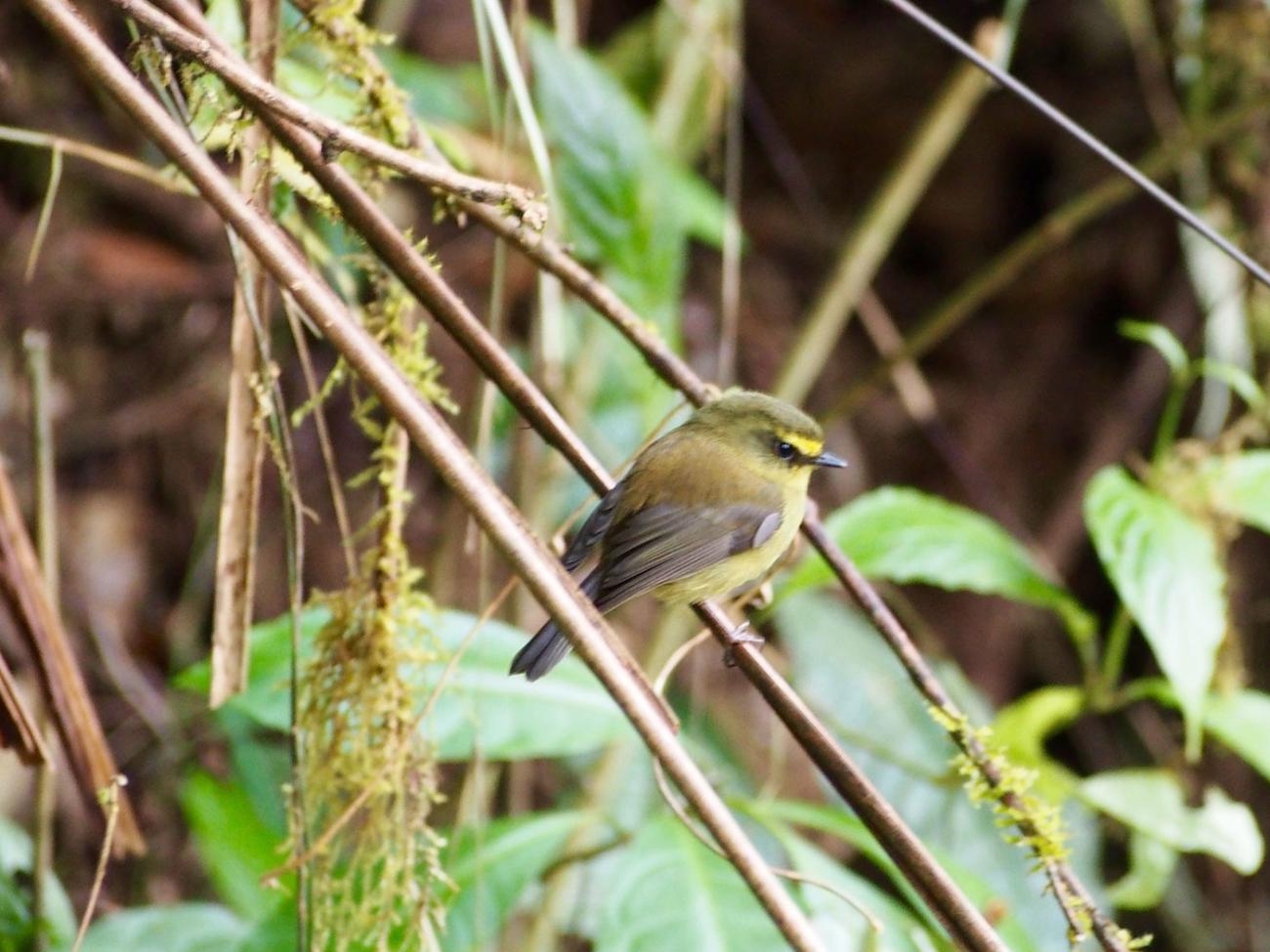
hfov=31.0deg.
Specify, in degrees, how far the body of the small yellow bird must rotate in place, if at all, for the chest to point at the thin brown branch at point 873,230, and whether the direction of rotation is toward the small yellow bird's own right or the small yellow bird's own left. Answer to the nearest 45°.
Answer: approximately 45° to the small yellow bird's own left

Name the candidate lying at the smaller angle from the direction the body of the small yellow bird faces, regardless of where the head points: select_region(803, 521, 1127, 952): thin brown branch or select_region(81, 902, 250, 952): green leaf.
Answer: the thin brown branch

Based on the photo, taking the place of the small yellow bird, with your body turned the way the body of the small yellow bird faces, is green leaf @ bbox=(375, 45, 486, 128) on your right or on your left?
on your left

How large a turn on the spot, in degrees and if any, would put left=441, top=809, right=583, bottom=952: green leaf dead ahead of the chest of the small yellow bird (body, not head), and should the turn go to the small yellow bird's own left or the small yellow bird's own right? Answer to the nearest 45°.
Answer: approximately 135° to the small yellow bird's own right

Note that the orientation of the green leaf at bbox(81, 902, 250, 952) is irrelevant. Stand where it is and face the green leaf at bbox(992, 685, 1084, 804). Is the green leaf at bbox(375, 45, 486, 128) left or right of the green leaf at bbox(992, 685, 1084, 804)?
left

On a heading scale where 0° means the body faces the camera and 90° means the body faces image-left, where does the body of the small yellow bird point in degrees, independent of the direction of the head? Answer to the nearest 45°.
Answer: approximately 270°

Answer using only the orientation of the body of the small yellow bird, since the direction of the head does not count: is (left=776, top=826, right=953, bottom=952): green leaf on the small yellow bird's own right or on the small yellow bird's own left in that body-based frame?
on the small yellow bird's own right

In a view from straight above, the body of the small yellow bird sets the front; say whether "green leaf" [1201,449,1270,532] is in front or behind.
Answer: in front
